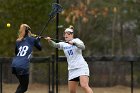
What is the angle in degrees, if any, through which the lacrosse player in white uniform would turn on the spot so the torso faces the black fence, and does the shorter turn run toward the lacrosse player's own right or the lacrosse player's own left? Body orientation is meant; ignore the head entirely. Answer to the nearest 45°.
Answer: approximately 135° to the lacrosse player's own right

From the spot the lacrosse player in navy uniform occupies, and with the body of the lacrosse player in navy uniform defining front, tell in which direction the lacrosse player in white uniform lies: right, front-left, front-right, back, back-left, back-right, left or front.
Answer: front-right

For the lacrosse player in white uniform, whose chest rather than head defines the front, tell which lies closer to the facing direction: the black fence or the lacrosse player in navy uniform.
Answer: the lacrosse player in navy uniform

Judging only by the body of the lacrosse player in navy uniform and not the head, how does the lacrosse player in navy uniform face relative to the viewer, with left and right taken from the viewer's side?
facing away from the viewer and to the right of the viewer

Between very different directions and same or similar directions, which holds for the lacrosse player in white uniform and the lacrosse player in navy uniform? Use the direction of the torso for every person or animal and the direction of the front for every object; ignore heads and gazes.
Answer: very different directions

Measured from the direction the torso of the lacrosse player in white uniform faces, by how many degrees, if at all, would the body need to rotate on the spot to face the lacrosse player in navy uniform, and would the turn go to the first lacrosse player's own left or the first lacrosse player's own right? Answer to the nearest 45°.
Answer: approximately 45° to the first lacrosse player's own right
